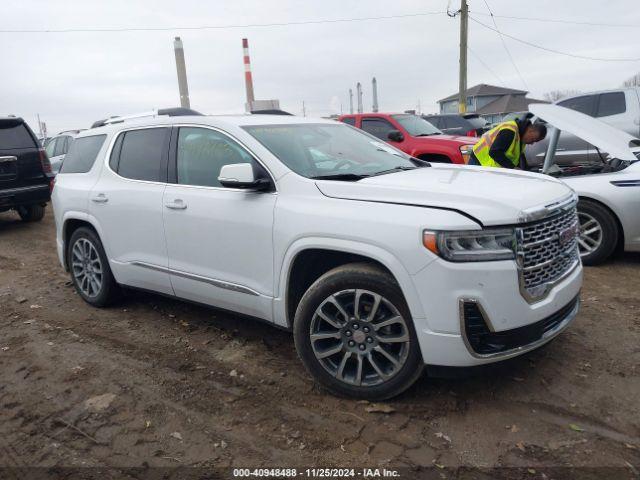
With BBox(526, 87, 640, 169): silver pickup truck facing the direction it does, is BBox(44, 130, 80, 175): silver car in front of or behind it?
in front

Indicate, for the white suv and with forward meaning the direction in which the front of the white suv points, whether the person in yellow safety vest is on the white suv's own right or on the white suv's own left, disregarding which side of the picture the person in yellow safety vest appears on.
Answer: on the white suv's own left

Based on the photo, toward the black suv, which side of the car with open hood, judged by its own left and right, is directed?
front

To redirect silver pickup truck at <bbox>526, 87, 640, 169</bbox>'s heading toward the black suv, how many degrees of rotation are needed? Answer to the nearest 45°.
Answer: approximately 45° to its left

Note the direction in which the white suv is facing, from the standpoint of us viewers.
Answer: facing the viewer and to the right of the viewer

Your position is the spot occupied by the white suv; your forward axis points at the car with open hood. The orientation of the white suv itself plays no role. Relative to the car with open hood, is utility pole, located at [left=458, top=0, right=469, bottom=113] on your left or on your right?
left

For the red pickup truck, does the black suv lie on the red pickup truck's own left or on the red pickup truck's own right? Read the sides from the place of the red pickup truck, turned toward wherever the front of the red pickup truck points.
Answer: on the red pickup truck's own right

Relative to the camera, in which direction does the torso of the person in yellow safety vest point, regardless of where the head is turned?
to the viewer's right

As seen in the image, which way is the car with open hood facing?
to the viewer's left

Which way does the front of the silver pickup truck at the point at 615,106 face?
to the viewer's left

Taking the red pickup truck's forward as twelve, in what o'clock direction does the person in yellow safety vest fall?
The person in yellow safety vest is roughly at 1 o'clock from the red pickup truck.

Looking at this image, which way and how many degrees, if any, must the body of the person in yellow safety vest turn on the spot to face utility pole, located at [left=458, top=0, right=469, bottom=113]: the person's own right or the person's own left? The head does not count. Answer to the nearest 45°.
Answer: approximately 90° to the person's own left

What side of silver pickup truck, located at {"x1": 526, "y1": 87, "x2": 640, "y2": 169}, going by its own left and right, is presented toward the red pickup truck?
front

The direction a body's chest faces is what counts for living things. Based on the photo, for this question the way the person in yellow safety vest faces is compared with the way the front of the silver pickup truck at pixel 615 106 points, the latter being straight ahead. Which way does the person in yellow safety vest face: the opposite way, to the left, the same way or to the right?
the opposite way

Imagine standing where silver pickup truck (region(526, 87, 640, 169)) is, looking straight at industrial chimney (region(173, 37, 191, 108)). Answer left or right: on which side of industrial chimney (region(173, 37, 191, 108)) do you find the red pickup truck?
left

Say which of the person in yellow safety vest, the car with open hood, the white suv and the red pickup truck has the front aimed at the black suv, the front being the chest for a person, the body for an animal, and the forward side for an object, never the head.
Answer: the car with open hood

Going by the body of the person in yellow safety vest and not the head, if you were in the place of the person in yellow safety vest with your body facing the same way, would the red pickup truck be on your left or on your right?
on your left
